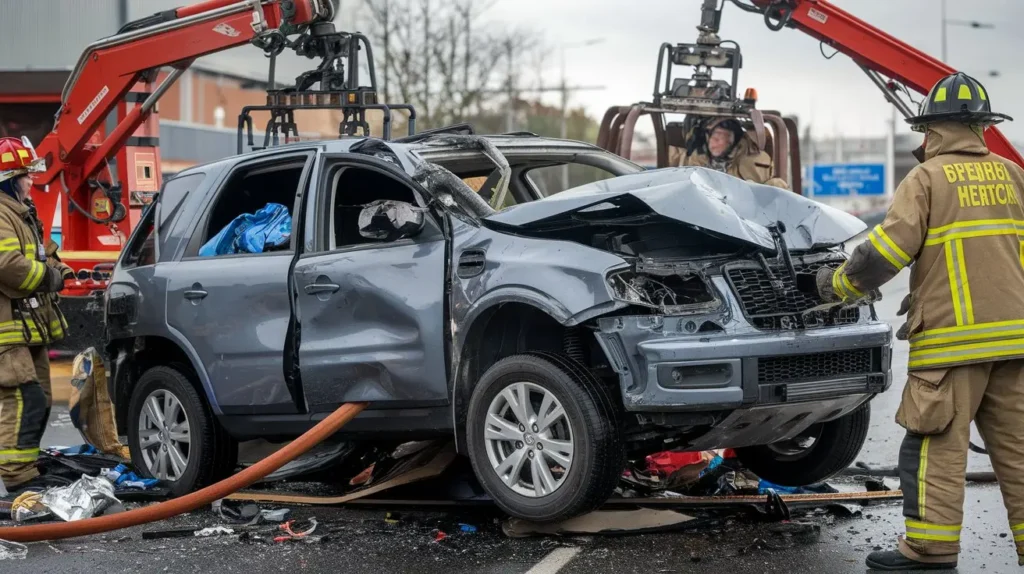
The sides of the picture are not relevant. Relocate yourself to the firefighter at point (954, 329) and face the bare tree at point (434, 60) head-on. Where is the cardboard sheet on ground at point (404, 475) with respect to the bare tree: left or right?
left

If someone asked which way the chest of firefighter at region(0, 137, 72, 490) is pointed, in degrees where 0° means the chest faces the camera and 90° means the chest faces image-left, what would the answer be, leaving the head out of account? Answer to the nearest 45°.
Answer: approximately 270°

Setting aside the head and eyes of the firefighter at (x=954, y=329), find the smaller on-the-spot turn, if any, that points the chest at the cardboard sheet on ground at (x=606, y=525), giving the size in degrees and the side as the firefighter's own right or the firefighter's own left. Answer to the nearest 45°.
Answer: approximately 45° to the firefighter's own left

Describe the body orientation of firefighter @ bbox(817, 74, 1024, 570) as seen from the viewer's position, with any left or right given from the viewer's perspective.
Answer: facing away from the viewer and to the left of the viewer

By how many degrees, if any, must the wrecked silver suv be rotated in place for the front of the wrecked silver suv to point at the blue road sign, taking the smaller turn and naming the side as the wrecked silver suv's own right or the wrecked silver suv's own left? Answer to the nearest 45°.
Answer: approximately 135° to the wrecked silver suv's own left

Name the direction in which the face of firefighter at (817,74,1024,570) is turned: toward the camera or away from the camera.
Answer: away from the camera

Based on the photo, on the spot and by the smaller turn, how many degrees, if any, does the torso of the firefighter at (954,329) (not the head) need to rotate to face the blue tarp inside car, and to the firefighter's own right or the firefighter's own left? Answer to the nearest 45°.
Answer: approximately 45° to the firefighter's own left

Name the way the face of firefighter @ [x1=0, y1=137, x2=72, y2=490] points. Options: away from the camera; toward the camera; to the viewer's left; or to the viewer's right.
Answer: to the viewer's right
